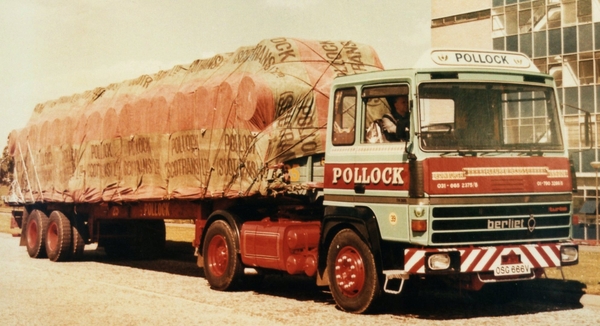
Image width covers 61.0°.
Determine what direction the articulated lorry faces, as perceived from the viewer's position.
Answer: facing the viewer and to the right of the viewer
